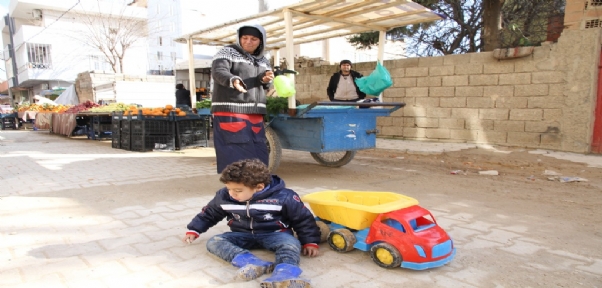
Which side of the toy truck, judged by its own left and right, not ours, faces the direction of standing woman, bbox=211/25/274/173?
back

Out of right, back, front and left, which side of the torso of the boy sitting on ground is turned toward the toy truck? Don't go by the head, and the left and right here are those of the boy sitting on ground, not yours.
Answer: left

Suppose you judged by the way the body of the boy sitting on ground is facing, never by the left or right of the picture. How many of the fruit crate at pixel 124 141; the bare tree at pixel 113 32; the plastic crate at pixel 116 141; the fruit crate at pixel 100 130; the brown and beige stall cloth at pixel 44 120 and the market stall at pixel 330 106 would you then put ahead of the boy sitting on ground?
0

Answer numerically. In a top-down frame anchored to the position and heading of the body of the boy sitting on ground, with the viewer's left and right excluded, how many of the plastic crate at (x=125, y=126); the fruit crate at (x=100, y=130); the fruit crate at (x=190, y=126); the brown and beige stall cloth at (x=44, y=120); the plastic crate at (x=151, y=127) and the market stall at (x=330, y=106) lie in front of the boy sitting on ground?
0

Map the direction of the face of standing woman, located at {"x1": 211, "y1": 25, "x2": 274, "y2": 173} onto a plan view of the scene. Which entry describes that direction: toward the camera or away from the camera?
toward the camera

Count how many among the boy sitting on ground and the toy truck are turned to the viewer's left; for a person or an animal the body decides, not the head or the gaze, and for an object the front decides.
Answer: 0

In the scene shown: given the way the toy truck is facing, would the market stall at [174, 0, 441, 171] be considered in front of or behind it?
behind

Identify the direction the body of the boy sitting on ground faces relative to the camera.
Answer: toward the camera

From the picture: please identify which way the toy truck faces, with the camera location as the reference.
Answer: facing the viewer and to the right of the viewer

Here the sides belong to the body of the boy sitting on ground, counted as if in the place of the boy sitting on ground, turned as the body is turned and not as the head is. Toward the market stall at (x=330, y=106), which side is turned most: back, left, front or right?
back

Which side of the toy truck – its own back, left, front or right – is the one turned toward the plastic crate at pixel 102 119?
back

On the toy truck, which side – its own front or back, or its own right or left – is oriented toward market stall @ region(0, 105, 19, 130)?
back

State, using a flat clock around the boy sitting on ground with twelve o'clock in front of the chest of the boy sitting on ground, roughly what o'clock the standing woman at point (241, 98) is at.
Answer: The standing woman is roughly at 6 o'clock from the boy sitting on ground.

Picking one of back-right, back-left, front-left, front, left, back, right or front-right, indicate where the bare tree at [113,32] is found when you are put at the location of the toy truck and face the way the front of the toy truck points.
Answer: back

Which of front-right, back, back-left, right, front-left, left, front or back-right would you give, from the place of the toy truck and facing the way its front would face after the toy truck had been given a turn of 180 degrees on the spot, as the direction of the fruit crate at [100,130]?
front

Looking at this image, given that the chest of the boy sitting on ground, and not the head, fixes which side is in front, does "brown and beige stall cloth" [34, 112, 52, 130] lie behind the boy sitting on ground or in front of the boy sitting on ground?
behind

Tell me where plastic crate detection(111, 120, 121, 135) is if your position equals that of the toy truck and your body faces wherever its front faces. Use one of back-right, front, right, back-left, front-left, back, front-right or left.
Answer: back
